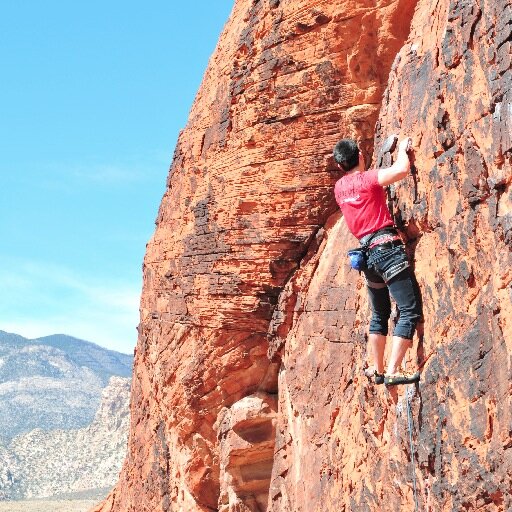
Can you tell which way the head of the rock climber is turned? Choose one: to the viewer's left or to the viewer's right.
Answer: to the viewer's right

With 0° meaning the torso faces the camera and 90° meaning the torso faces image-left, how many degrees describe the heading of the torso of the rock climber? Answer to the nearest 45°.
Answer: approximately 225°
